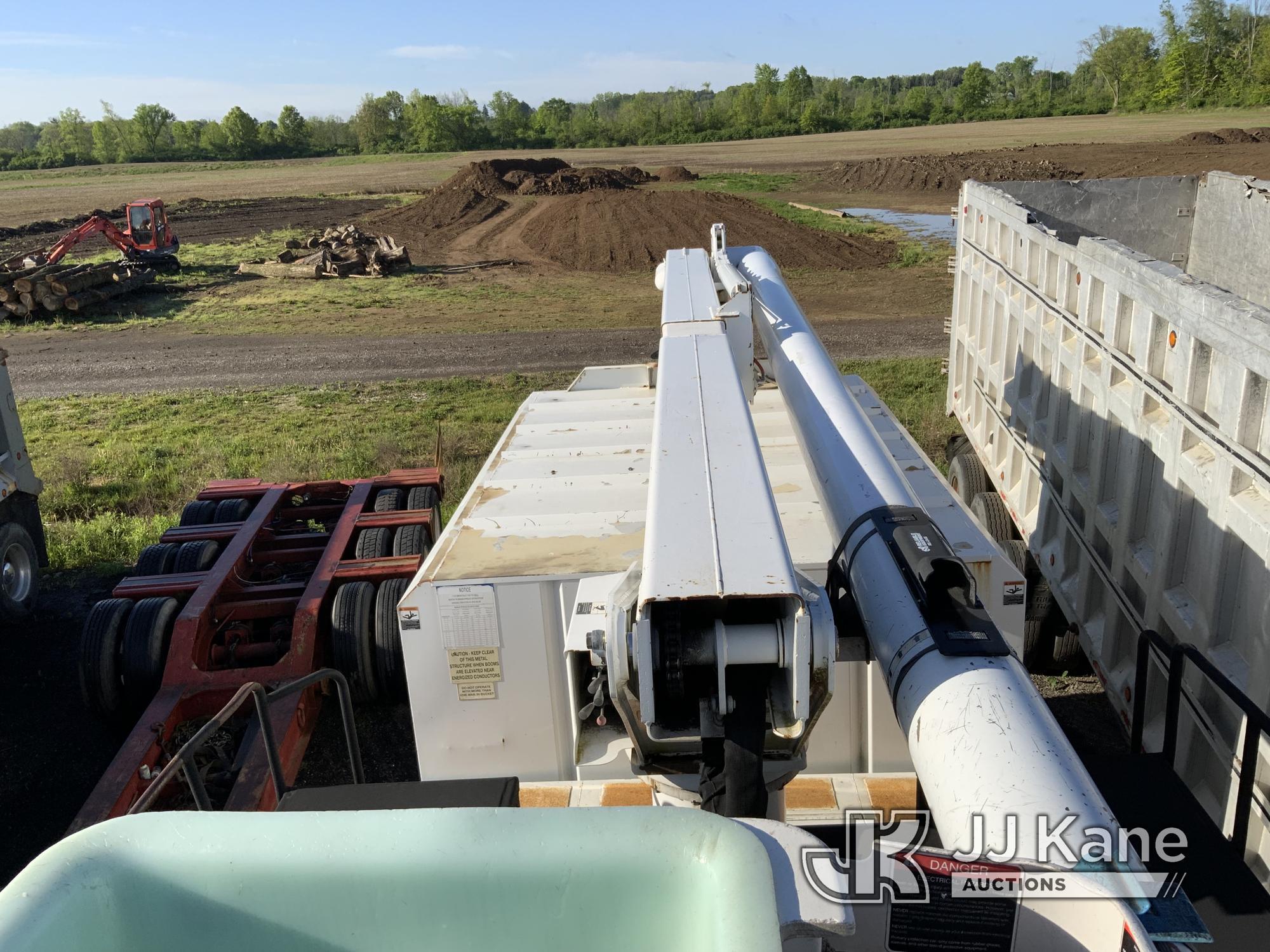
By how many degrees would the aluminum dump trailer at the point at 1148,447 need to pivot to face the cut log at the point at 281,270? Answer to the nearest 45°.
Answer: approximately 180°

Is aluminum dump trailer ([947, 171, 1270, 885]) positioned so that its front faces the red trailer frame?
no

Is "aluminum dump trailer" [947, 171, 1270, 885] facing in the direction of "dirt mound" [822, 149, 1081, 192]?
no

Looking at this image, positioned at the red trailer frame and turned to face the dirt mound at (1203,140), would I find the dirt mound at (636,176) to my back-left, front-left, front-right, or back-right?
front-left

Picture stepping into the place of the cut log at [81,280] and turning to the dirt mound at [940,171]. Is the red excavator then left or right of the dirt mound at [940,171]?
left

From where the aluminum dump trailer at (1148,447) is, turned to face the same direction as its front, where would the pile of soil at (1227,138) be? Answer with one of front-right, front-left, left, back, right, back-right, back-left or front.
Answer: back-left

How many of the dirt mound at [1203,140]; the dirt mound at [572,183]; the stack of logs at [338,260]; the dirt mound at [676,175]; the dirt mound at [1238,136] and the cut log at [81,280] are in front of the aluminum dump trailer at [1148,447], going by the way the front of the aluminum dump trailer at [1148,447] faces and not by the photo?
0

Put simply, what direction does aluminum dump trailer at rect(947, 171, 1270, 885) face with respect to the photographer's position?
facing the viewer and to the right of the viewer

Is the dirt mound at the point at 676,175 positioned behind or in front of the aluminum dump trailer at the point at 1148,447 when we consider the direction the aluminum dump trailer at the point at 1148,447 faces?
behind
